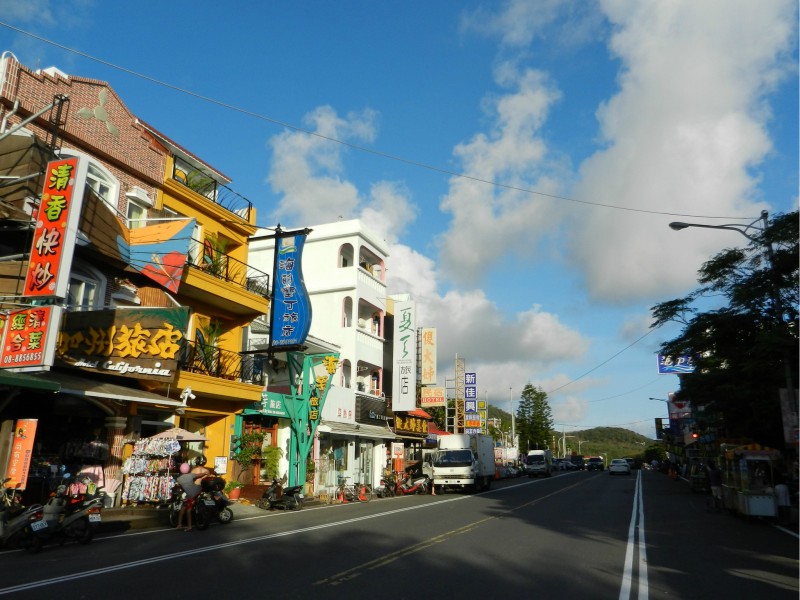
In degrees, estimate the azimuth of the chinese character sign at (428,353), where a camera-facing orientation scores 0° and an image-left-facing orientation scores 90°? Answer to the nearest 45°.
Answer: approximately 0°

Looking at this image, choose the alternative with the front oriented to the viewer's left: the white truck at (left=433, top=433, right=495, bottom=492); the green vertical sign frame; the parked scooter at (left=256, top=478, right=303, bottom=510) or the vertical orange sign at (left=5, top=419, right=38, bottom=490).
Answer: the parked scooter

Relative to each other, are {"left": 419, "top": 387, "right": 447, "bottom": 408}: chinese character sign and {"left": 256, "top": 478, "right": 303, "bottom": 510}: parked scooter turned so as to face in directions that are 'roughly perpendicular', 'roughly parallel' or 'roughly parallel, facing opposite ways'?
roughly perpendicular

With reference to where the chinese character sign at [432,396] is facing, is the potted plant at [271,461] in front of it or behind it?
in front

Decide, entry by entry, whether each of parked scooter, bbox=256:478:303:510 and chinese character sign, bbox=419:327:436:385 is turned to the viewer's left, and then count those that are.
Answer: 1

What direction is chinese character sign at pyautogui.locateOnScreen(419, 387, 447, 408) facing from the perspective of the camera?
toward the camera

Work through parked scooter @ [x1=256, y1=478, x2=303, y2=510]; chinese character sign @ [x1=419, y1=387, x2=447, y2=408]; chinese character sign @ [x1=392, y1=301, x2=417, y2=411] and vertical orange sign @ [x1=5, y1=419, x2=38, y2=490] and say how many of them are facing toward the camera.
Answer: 3

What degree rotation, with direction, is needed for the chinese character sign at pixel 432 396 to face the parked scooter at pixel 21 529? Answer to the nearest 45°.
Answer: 0° — it already faces it

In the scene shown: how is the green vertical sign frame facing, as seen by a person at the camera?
facing the viewer

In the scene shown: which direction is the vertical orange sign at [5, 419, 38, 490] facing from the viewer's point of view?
toward the camera

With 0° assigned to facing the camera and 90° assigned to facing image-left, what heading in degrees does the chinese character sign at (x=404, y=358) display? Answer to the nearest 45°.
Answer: approximately 0°

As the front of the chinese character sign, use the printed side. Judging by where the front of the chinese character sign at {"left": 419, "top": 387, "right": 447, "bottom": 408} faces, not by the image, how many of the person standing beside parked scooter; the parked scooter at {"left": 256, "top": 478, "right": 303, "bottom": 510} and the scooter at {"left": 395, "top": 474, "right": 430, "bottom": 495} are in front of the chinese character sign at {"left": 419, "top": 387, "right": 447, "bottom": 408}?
3

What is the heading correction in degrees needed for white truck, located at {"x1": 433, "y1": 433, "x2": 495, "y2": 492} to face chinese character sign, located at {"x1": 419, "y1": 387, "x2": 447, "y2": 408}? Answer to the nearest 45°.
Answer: approximately 180°

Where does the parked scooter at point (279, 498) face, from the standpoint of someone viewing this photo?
facing to the left of the viewer
